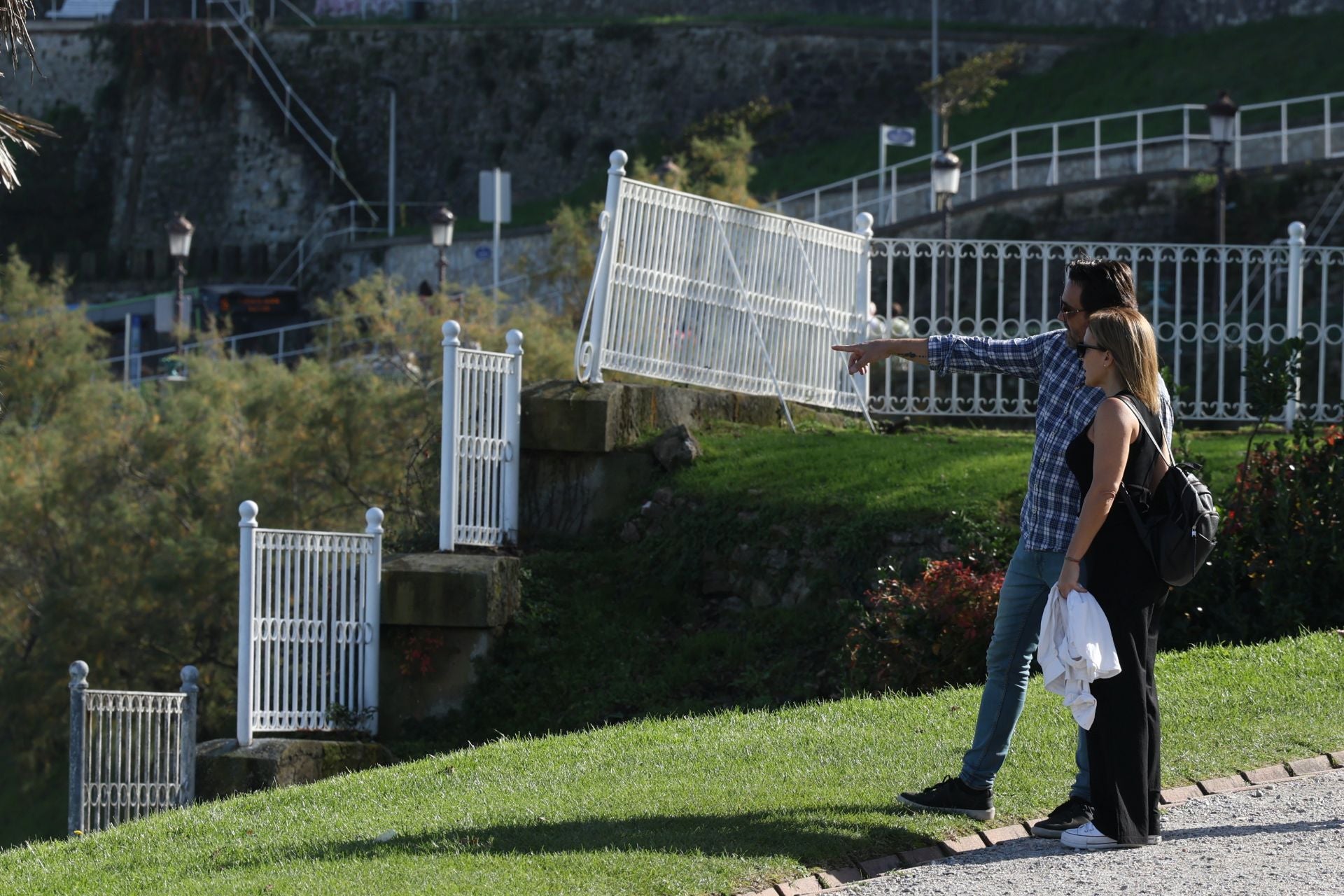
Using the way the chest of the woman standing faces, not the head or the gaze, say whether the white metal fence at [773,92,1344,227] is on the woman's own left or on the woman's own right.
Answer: on the woman's own right

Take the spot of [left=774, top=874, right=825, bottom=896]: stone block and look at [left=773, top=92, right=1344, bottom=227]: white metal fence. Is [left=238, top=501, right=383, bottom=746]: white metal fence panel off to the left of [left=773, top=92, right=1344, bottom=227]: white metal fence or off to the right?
left

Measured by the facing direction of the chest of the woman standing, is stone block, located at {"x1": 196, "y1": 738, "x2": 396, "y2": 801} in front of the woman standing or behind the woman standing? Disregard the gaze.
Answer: in front

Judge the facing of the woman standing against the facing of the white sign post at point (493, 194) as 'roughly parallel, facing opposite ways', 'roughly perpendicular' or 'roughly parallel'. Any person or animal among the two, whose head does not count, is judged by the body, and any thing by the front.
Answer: roughly perpendicular

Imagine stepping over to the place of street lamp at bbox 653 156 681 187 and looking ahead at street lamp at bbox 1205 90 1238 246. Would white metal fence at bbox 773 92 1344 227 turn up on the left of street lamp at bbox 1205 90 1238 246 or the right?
left

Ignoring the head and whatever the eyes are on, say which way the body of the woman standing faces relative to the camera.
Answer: to the viewer's left

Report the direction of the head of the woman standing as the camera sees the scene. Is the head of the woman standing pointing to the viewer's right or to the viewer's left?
to the viewer's left

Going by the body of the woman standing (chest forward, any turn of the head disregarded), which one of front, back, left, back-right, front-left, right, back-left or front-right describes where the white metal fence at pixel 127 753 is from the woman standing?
front-right

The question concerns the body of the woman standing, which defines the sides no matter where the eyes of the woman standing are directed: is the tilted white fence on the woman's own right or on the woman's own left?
on the woman's own right

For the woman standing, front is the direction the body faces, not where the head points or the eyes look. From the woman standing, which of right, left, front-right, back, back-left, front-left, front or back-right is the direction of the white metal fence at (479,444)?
front-right

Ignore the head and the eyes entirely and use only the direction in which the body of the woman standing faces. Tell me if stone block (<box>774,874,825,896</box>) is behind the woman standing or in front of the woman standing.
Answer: in front
